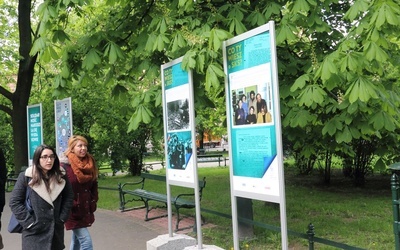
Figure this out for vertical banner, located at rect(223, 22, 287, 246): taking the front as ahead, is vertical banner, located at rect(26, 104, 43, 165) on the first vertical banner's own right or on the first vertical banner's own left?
on the first vertical banner's own right

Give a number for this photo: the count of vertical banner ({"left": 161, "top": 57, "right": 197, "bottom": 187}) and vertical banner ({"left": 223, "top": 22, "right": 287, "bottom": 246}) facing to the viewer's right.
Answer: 0

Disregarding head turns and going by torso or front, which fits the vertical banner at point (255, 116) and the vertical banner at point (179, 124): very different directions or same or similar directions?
same or similar directions

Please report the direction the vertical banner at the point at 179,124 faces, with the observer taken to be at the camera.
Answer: facing the viewer and to the left of the viewer

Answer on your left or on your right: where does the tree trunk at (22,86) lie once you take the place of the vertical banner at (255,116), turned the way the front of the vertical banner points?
on your right

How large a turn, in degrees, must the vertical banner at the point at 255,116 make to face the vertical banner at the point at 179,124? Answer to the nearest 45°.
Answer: approximately 90° to its right

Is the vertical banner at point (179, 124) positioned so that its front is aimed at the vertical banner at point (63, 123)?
no

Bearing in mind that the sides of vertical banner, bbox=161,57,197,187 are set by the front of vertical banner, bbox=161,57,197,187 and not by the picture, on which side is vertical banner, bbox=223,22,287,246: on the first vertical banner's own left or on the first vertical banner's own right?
on the first vertical banner's own left

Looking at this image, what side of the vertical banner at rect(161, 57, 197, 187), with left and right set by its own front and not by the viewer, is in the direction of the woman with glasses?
front

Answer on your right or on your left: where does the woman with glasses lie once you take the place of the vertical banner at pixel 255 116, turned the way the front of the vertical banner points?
on your right

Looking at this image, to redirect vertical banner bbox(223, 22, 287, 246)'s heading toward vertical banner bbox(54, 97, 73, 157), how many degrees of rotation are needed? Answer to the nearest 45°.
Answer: approximately 90° to its right

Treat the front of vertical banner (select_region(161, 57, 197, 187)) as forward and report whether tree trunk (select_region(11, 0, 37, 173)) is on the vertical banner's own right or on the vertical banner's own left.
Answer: on the vertical banner's own right

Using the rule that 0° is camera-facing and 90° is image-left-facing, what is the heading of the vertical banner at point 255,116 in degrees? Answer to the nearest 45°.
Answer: approximately 45°

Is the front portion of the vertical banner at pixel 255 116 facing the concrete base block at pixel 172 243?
no

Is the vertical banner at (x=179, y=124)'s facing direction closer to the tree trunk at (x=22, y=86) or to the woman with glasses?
the woman with glasses
